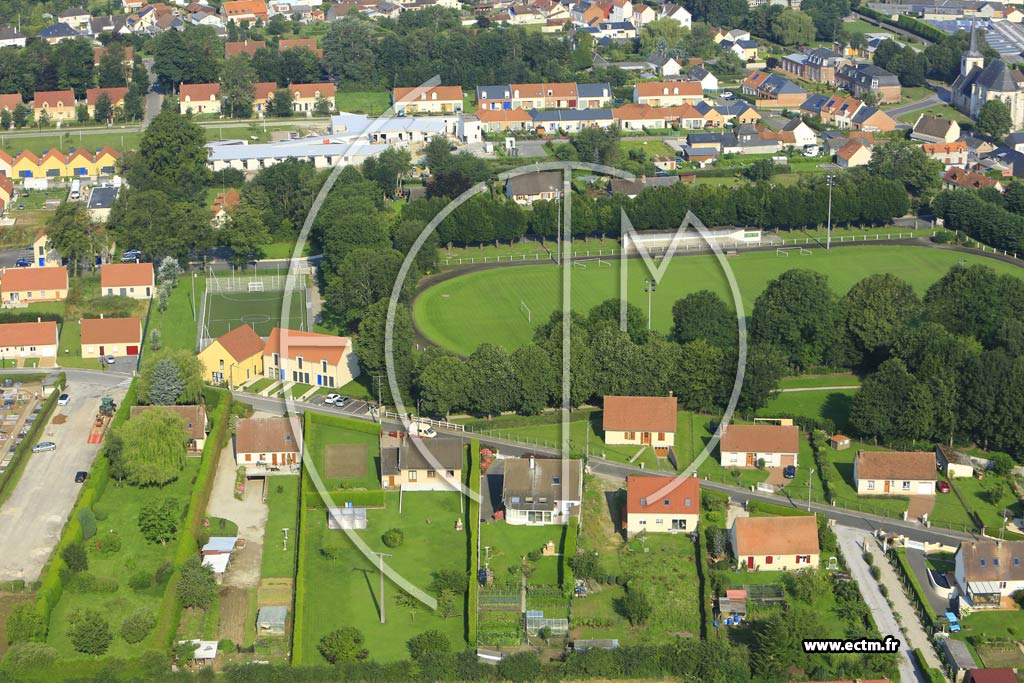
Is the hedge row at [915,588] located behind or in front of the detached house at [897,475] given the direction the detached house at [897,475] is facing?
in front

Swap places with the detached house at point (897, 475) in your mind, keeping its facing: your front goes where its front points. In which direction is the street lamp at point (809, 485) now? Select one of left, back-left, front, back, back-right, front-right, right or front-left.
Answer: right

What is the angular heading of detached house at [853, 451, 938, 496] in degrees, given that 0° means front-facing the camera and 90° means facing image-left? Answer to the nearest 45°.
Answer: approximately 0°

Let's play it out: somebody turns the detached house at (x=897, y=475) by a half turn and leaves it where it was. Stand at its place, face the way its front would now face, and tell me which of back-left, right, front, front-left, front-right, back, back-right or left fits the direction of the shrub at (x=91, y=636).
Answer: back-left

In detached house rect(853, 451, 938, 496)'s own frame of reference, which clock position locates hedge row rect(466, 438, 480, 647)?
The hedge row is roughly at 2 o'clock from the detached house.

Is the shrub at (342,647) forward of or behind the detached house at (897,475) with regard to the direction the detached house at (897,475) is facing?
forward

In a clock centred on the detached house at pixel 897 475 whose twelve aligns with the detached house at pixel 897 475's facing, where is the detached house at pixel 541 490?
the detached house at pixel 541 490 is roughly at 2 o'clock from the detached house at pixel 897 475.

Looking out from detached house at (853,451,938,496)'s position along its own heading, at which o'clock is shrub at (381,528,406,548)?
The shrub is roughly at 2 o'clock from the detached house.

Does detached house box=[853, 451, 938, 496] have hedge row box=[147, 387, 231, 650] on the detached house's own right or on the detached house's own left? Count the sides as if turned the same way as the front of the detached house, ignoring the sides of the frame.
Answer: on the detached house's own right

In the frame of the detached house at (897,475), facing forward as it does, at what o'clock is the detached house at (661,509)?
the detached house at (661,509) is roughly at 2 o'clock from the detached house at (897,475).

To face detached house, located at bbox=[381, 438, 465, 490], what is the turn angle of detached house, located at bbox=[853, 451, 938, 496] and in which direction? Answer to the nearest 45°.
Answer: approximately 90° to its right
